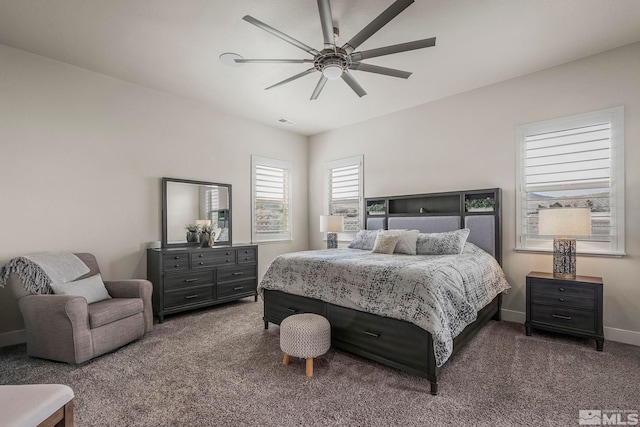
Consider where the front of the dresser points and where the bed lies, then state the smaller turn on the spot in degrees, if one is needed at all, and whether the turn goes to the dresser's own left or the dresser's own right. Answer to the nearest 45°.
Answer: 0° — it already faces it

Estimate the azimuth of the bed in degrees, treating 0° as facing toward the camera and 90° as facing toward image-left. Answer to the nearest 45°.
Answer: approximately 45°

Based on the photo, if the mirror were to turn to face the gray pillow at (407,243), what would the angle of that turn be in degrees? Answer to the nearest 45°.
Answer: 0° — it already faces it

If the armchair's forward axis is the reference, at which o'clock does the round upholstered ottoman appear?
The round upholstered ottoman is roughly at 12 o'clock from the armchair.

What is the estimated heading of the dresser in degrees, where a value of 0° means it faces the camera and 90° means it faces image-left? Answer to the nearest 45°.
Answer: approximately 315°

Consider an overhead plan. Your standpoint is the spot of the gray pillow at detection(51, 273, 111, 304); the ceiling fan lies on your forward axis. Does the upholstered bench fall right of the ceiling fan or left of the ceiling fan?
right

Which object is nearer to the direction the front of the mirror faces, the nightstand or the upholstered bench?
the nightstand

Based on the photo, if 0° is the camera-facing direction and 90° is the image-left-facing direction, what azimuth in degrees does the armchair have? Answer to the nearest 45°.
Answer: approximately 315°

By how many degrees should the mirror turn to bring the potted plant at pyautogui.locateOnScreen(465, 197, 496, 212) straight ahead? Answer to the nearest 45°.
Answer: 0° — it already faces it

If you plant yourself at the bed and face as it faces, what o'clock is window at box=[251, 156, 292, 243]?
The window is roughly at 3 o'clock from the bed.
